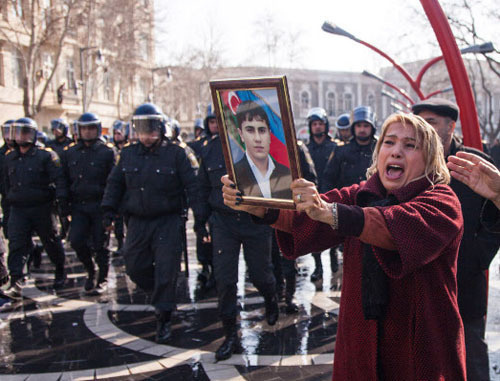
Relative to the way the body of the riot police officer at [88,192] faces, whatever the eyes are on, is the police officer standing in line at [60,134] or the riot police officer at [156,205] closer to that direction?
the riot police officer

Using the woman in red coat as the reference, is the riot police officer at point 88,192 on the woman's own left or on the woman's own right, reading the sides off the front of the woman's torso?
on the woman's own right

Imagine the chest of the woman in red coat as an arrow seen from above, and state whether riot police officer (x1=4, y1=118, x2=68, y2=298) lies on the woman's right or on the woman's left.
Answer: on the woman's right

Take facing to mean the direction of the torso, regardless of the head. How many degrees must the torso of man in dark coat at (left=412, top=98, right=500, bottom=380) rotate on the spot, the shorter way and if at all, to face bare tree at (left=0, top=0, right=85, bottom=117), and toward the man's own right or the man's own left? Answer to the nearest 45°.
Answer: approximately 90° to the man's own right

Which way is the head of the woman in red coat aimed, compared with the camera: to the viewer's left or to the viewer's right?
to the viewer's left

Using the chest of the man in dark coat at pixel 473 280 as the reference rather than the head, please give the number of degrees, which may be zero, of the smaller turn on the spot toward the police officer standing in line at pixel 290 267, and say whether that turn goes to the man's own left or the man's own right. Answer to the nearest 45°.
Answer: approximately 90° to the man's own right

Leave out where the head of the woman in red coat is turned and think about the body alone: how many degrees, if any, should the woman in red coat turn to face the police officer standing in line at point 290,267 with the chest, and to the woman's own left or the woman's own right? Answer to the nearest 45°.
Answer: approximately 135° to the woman's own right

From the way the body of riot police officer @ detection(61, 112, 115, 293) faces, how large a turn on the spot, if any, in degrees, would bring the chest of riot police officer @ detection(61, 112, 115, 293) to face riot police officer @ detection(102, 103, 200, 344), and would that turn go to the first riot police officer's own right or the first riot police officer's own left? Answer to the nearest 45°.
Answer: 0° — they already face them

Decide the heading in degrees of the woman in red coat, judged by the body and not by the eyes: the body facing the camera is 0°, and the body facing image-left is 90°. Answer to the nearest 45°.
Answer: approximately 45°

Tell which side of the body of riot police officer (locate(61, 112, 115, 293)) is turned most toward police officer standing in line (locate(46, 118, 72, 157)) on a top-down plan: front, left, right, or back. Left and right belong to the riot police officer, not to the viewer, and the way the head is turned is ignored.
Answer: back
